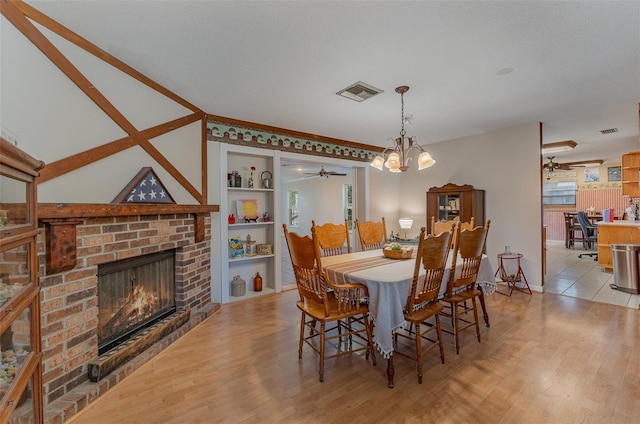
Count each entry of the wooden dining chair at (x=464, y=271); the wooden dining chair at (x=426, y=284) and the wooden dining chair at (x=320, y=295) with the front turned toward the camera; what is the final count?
0

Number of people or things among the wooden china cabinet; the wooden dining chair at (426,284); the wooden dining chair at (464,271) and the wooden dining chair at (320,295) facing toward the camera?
1

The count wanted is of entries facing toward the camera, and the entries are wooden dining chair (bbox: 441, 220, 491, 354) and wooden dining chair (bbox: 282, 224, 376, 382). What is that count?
0

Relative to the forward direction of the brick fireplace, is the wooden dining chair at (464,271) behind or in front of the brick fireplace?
in front

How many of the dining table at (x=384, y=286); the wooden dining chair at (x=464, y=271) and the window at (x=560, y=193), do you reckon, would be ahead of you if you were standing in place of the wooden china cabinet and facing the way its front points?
2

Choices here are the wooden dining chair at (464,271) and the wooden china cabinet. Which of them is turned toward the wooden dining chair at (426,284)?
the wooden china cabinet

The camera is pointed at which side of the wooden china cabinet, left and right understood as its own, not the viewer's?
front

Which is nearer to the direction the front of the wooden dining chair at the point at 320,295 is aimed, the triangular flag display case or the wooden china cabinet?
the wooden china cabinet

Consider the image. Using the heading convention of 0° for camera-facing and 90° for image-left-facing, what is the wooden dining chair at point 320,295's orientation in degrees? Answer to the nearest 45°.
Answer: approximately 225°

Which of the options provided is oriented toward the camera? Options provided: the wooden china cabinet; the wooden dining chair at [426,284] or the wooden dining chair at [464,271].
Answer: the wooden china cabinet

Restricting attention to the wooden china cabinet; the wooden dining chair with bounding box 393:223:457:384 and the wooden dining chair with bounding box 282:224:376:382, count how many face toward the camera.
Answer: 1

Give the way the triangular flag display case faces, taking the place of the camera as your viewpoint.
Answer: facing the viewer and to the right of the viewer

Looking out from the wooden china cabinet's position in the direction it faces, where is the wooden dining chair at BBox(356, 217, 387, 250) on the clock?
The wooden dining chair is roughly at 1 o'clock from the wooden china cabinet.

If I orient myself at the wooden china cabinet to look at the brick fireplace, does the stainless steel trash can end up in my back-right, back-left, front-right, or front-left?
back-left

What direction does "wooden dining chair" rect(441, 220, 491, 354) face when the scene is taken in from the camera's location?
facing away from the viewer and to the left of the viewer

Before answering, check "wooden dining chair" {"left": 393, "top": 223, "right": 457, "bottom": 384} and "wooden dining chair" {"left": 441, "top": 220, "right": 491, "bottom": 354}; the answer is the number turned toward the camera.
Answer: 0
